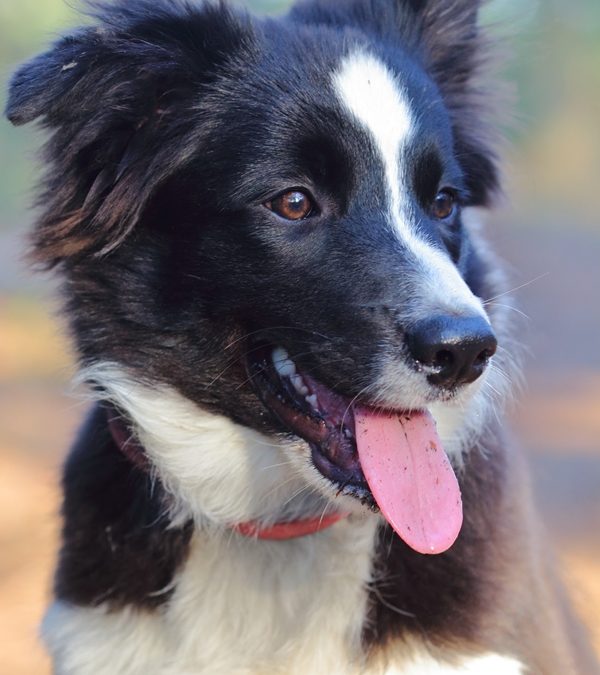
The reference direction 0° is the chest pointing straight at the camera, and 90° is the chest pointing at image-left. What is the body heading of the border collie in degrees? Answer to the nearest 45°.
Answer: approximately 315°
